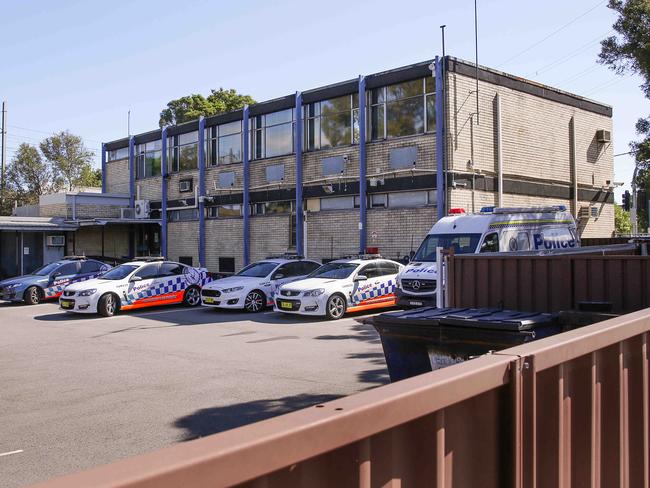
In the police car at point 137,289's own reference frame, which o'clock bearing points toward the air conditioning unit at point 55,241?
The air conditioning unit is roughly at 4 o'clock from the police car.

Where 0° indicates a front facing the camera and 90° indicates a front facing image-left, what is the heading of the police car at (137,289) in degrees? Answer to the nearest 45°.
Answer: approximately 45°

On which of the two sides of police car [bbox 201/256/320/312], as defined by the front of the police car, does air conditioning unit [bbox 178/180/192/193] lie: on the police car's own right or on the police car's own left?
on the police car's own right

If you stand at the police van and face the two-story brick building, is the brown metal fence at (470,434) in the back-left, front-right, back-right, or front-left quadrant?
back-left

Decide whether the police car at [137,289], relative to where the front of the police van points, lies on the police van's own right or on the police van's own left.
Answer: on the police van's own right

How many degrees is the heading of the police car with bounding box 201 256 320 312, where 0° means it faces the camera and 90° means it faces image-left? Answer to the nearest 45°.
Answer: approximately 45°

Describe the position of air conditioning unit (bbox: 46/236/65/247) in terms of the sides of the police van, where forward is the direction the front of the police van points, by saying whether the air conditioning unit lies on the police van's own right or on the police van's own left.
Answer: on the police van's own right

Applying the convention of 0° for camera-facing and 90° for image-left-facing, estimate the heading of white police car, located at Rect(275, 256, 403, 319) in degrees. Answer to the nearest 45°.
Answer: approximately 45°

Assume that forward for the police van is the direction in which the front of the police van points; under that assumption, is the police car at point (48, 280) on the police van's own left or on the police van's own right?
on the police van's own right

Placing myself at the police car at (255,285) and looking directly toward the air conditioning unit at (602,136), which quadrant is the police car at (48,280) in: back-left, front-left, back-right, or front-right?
back-left

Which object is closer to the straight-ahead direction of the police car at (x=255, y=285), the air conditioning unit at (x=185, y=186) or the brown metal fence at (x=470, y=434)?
the brown metal fence

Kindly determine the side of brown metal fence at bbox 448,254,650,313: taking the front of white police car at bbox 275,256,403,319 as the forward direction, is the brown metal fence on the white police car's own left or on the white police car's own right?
on the white police car's own left

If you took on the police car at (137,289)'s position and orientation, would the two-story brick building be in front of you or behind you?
behind

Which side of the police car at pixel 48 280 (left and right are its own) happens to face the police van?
left
